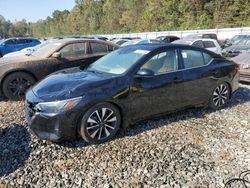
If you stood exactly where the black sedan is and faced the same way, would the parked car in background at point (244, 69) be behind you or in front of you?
behind

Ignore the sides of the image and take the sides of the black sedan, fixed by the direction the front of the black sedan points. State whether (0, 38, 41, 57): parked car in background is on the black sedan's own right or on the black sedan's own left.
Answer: on the black sedan's own right

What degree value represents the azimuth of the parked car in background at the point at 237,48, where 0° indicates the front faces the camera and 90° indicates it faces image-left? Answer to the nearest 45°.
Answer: approximately 45°

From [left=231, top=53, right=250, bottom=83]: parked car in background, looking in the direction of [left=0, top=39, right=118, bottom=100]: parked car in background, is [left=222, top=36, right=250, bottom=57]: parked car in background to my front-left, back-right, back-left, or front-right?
back-right

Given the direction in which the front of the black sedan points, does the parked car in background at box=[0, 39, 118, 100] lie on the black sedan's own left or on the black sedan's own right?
on the black sedan's own right

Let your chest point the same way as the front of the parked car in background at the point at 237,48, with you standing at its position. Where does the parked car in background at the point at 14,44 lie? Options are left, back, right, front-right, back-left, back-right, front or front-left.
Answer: front-right

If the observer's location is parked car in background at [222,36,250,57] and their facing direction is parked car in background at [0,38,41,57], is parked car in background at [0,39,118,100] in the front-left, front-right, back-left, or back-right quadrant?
front-left
